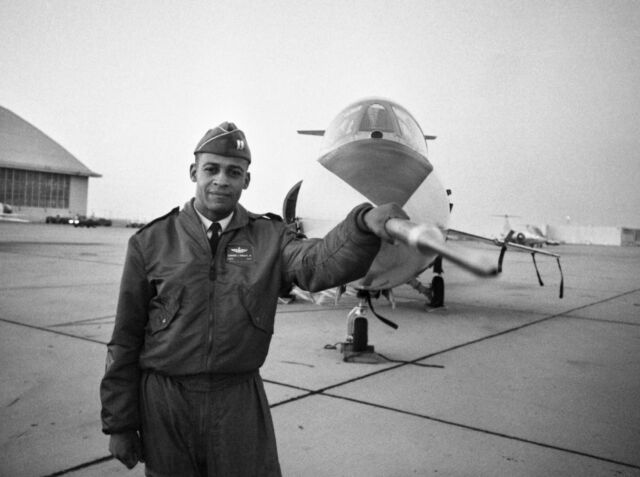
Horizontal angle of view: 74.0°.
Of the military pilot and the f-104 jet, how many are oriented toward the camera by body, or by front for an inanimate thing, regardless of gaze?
2

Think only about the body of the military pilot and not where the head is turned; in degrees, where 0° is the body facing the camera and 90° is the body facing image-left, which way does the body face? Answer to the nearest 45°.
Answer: approximately 0°

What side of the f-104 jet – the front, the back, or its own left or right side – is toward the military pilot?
front

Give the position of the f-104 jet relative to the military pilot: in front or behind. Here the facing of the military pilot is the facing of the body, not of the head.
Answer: behind
